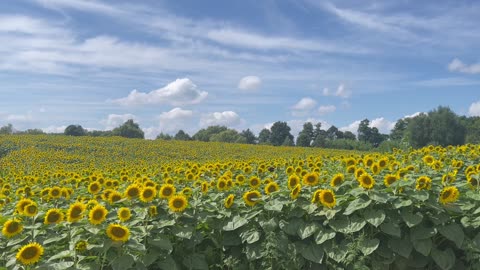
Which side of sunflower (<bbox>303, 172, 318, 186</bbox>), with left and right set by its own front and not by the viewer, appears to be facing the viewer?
front

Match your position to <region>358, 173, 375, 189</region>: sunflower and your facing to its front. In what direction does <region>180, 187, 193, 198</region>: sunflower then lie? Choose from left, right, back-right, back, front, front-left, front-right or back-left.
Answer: right

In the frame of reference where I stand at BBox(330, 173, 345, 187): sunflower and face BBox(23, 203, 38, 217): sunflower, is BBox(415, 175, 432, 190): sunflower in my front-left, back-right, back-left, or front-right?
back-left

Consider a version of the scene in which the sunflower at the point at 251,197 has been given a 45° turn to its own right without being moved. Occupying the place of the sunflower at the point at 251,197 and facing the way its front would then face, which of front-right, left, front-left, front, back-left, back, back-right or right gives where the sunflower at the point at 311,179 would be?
back-left

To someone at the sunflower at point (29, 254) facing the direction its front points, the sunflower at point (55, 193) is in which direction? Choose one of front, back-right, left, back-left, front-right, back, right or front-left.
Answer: back

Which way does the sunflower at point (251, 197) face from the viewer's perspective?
toward the camera

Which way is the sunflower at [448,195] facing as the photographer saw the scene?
facing the viewer and to the left of the viewer

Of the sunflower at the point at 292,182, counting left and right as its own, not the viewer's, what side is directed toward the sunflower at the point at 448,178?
left

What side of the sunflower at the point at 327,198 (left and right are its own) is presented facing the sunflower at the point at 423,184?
left

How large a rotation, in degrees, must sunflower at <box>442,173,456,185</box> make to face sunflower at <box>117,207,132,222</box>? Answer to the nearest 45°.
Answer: approximately 45° to its right

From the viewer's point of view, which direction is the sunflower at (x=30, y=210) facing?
toward the camera

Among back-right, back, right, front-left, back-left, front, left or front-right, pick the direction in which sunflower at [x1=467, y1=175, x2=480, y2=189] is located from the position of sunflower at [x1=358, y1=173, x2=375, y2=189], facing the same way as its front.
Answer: back-left
